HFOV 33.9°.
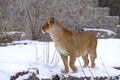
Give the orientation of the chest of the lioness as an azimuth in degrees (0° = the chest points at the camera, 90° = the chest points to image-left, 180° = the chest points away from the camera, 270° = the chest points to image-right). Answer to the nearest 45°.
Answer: approximately 45°
